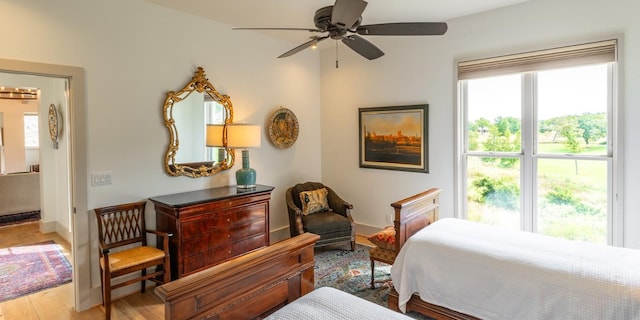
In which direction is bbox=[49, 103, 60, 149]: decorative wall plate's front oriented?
to the viewer's left

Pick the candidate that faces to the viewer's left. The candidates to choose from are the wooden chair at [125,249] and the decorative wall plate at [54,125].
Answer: the decorative wall plate

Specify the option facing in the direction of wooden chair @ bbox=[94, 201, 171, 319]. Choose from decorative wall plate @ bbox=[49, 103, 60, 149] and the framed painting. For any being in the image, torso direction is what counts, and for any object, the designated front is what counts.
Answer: the framed painting

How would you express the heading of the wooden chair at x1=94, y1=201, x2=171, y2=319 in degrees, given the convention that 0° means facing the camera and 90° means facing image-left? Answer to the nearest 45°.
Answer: approximately 315°

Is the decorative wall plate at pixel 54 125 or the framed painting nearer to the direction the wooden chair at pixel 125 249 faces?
the framed painting

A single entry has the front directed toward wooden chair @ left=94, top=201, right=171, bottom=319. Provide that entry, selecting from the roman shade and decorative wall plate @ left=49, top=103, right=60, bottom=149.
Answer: the roman shade

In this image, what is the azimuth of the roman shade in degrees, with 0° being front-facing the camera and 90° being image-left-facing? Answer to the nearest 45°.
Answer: approximately 45°

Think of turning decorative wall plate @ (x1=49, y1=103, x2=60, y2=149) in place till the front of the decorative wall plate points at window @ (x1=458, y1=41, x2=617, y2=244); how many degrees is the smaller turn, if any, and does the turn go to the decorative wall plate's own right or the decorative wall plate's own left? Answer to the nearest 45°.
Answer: approximately 135° to the decorative wall plate's own left

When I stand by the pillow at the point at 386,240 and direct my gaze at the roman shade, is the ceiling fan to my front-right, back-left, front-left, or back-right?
back-right
